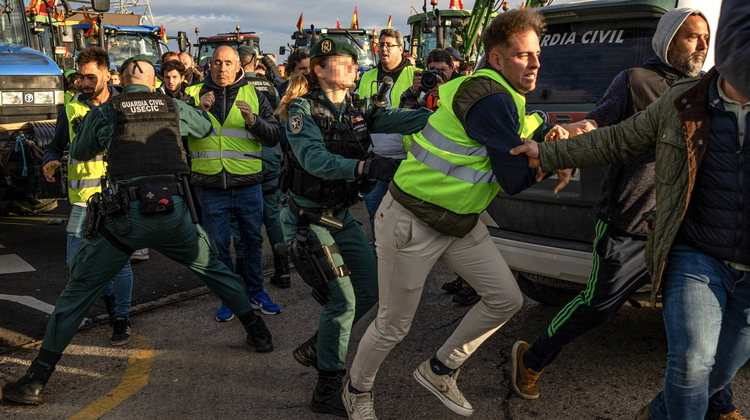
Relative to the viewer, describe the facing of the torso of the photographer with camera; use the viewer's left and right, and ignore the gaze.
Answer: facing the viewer

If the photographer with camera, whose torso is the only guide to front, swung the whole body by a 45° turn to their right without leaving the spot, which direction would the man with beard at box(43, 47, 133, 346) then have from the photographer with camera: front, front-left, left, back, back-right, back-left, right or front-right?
front-right

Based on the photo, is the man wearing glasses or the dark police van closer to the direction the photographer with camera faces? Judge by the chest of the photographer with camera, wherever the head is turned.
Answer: the dark police van

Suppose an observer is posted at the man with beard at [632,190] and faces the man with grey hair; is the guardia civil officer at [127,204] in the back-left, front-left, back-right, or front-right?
front-left

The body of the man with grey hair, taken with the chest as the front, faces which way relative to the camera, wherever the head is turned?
toward the camera

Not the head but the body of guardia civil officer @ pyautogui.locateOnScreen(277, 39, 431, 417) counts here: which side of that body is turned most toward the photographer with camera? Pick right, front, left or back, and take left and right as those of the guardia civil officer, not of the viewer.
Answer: left

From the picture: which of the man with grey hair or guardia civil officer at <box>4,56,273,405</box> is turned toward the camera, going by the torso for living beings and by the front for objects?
the man with grey hair

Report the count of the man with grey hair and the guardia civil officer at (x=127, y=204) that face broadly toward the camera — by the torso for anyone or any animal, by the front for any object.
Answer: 1

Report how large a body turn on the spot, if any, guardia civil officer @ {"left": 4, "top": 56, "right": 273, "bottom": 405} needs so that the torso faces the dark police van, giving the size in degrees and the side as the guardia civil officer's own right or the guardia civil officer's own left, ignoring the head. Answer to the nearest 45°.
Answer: approximately 90° to the guardia civil officer's own right

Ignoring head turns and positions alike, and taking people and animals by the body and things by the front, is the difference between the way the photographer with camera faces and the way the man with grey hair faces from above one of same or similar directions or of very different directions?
same or similar directions

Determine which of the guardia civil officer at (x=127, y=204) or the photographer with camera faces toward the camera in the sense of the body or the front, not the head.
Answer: the photographer with camera

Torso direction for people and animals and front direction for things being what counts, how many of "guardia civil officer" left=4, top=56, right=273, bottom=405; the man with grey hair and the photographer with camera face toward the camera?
2

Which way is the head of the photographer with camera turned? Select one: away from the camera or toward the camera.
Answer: toward the camera

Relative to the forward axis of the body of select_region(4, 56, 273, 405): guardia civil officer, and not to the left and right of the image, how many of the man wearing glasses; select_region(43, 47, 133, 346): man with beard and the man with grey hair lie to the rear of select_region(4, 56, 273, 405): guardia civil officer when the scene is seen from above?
0

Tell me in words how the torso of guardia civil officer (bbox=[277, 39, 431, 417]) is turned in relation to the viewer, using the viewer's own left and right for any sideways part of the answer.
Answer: facing the viewer and to the right of the viewer

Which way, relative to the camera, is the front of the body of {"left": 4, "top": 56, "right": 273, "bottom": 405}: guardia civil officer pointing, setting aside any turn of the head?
away from the camera

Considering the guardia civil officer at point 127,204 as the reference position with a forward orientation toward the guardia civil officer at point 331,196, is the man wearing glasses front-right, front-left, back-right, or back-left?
front-left

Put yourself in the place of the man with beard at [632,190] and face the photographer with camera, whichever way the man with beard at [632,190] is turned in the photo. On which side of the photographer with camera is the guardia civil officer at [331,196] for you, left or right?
left
